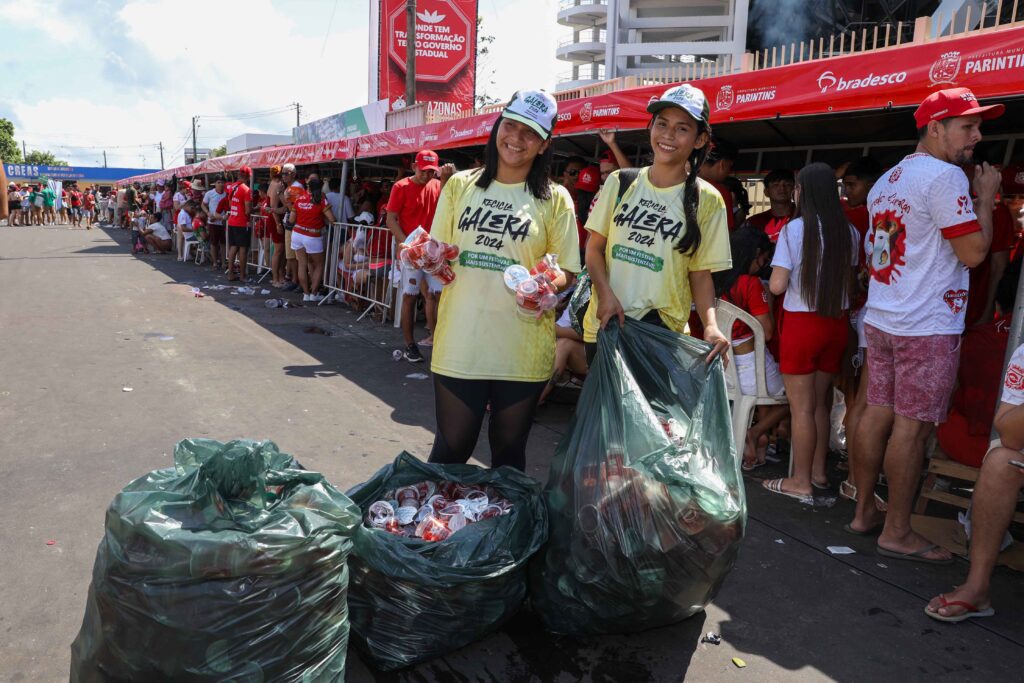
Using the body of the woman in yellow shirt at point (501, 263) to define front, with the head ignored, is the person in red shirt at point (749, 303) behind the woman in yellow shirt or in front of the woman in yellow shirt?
behind

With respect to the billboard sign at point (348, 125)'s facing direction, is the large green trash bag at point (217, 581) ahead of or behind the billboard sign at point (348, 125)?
ahead

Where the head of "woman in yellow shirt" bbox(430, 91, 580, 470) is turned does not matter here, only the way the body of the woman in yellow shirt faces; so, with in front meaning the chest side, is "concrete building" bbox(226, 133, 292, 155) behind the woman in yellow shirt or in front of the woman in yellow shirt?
behind

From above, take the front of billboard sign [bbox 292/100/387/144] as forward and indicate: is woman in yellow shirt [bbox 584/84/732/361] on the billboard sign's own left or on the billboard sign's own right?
on the billboard sign's own left

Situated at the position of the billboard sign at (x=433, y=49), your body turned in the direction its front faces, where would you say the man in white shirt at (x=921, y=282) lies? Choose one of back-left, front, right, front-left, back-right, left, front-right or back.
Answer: front

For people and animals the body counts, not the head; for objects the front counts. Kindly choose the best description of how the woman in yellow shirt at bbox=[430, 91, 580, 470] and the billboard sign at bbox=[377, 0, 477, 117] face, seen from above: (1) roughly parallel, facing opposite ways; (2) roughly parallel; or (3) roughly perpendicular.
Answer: roughly parallel

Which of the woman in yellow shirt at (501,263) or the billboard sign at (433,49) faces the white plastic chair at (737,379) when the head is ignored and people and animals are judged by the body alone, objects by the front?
the billboard sign

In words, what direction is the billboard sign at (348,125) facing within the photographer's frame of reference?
facing the viewer and to the left of the viewer

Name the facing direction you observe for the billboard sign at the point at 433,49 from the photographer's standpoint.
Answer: facing the viewer

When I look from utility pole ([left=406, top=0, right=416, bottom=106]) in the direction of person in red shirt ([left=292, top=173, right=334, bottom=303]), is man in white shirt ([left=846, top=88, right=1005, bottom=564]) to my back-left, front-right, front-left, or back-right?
front-left

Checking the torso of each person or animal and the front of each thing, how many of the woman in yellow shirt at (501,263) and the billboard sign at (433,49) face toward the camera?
2

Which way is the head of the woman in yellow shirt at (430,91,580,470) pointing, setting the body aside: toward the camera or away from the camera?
toward the camera

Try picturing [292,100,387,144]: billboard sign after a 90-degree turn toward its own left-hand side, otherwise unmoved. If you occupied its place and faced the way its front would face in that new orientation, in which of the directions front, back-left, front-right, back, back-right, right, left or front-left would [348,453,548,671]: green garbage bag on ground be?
front-right

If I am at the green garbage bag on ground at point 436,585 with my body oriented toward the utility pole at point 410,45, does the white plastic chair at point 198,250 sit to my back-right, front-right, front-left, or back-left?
front-left

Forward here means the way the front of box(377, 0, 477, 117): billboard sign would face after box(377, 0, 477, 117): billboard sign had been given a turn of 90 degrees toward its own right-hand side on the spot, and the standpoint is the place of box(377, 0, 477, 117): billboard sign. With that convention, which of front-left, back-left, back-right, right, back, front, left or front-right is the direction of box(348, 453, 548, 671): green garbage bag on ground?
left

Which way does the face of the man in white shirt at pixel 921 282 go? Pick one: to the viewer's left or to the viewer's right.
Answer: to the viewer's right

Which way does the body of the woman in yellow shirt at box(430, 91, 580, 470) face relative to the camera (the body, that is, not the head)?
toward the camera
